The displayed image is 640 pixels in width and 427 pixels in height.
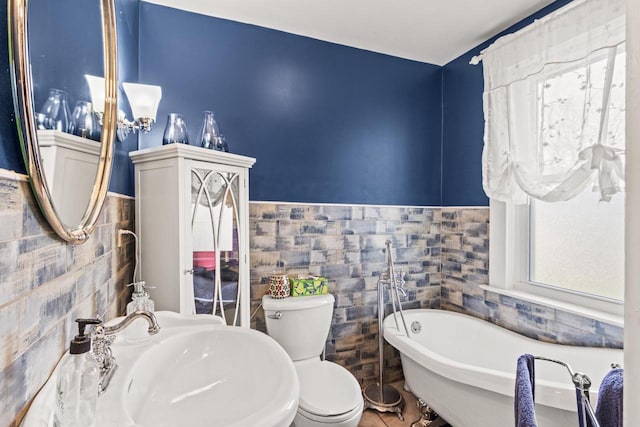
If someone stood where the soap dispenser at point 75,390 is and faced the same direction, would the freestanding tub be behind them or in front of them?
in front

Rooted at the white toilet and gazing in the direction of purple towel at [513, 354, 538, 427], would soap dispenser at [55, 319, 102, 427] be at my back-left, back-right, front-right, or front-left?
front-right

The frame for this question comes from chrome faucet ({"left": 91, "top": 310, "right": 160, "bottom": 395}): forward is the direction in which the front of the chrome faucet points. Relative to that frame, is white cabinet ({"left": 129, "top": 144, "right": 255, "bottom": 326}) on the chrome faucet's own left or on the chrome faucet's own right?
on the chrome faucet's own left

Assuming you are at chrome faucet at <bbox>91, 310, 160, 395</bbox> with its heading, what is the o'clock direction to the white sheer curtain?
The white sheer curtain is roughly at 12 o'clock from the chrome faucet.

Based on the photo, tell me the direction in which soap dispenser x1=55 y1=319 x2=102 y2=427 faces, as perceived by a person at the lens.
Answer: facing to the right of the viewer

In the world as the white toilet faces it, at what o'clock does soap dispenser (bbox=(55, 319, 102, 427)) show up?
The soap dispenser is roughly at 2 o'clock from the white toilet.

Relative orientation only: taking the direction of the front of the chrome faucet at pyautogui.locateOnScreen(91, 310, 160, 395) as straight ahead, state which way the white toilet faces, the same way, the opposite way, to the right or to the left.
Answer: to the right

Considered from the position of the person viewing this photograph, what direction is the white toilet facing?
facing the viewer and to the right of the viewer

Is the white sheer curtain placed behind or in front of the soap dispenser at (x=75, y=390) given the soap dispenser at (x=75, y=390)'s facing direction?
in front

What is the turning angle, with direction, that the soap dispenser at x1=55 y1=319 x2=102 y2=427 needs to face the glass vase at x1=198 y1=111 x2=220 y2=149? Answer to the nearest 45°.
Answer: approximately 45° to its left

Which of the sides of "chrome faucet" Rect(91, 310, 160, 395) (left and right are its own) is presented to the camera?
right
